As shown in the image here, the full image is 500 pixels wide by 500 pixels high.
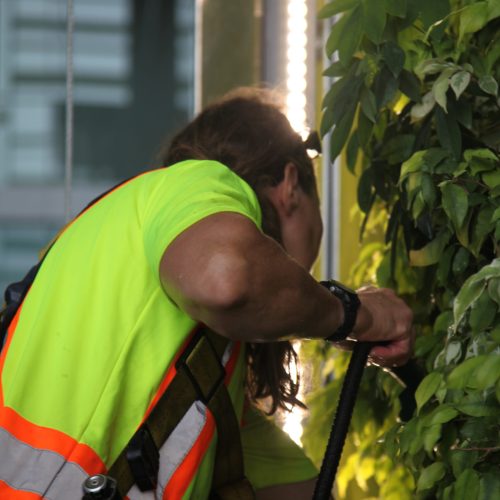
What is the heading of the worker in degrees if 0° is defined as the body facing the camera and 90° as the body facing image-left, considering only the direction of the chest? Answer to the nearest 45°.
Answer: approximately 270°
